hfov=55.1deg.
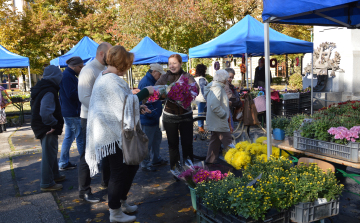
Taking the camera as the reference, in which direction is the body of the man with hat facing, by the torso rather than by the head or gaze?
to the viewer's right

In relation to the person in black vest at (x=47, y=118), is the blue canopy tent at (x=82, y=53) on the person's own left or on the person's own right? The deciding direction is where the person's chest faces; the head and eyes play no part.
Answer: on the person's own left

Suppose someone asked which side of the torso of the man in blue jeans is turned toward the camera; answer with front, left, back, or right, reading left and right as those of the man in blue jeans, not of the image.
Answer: right

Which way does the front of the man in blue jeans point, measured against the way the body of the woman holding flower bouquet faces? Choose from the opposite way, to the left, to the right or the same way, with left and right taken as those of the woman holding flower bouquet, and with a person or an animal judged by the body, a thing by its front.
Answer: to the left

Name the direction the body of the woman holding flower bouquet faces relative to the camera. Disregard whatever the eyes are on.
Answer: toward the camera

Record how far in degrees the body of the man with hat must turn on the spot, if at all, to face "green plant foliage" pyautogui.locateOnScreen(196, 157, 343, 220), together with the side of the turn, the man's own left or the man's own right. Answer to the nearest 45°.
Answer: approximately 45° to the man's own right

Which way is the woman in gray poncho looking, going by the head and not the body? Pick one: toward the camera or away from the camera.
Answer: away from the camera

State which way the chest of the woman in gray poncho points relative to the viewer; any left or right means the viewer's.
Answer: facing to the right of the viewer

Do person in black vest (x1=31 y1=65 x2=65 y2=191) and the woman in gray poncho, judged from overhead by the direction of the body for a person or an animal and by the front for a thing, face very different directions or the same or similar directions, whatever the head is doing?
same or similar directions

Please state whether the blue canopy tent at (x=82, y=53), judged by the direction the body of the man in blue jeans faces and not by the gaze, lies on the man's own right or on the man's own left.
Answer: on the man's own left

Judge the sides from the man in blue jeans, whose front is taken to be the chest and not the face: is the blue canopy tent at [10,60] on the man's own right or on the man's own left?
on the man's own left

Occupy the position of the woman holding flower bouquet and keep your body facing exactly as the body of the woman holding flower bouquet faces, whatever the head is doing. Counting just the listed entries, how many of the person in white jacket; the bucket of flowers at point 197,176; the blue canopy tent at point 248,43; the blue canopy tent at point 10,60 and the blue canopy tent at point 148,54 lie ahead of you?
1

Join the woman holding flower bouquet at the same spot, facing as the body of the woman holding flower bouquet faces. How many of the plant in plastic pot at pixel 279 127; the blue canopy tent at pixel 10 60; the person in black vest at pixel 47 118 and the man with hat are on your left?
1

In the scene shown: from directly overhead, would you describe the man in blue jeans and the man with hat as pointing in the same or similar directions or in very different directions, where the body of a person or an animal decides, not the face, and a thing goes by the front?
same or similar directions
